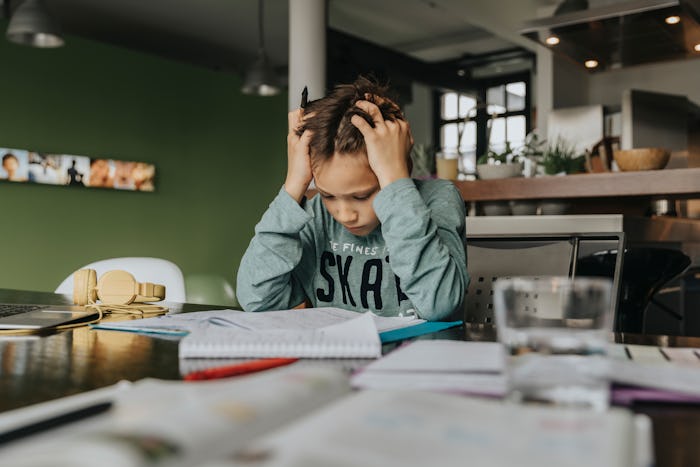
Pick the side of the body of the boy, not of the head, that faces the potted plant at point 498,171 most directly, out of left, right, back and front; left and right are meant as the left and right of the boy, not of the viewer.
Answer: back

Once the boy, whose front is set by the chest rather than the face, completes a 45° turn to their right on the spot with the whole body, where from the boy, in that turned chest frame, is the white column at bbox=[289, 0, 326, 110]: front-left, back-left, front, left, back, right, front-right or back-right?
back-right

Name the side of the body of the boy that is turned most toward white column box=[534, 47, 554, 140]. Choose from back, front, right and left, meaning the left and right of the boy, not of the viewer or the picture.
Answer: back

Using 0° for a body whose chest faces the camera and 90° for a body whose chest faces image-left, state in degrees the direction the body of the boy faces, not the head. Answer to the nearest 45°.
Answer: approximately 0°

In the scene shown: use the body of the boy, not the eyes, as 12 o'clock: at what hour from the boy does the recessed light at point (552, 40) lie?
The recessed light is roughly at 7 o'clock from the boy.

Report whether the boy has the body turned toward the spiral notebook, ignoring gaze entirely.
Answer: yes

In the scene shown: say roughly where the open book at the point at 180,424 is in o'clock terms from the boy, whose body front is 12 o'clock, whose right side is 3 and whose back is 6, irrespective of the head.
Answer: The open book is roughly at 12 o'clock from the boy.

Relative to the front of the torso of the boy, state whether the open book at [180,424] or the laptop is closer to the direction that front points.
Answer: the open book

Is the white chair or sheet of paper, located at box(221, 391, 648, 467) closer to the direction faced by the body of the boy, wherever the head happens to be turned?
the sheet of paper

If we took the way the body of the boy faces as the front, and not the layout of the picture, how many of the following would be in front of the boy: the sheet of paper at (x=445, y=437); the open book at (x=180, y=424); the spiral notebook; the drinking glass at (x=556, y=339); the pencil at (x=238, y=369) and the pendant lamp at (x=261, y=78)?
5

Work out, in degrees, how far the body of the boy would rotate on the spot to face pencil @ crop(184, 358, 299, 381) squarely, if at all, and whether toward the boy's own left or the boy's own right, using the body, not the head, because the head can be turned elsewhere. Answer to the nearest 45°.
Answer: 0° — they already face it

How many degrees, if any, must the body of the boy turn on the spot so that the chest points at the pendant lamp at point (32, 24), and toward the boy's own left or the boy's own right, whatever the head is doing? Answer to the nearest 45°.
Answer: approximately 135° to the boy's own right
